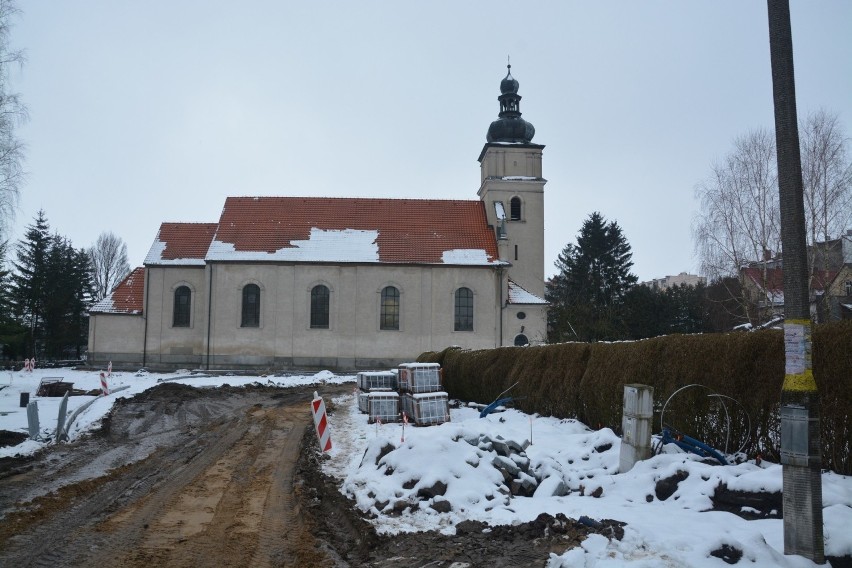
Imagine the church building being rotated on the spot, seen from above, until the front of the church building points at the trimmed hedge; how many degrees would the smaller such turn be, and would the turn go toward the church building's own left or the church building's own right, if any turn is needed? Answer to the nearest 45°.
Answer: approximately 90° to the church building's own right

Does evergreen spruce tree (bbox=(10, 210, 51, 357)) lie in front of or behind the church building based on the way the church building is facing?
behind

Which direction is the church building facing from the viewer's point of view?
to the viewer's right

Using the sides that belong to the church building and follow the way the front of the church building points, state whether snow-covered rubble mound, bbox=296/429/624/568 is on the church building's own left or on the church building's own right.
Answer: on the church building's own right

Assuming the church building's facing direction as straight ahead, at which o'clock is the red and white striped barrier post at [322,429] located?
The red and white striped barrier post is roughly at 3 o'clock from the church building.

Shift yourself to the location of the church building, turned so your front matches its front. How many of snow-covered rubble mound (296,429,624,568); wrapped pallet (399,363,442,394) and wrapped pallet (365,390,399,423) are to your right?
3

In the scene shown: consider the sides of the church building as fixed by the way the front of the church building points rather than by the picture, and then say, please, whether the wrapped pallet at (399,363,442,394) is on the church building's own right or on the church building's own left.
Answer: on the church building's own right

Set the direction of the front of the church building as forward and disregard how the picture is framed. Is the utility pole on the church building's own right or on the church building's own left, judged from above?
on the church building's own right

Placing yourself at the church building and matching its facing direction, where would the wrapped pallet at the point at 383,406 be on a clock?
The wrapped pallet is roughly at 3 o'clock from the church building.

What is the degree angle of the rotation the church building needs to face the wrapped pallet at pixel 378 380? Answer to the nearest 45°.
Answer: approximately 90° to its right
